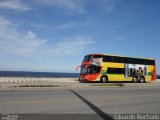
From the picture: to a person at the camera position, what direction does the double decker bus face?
facing the viewer and to the left of the viewer
